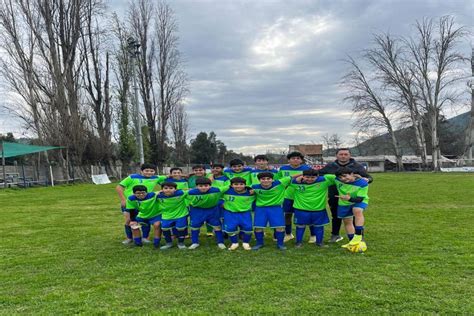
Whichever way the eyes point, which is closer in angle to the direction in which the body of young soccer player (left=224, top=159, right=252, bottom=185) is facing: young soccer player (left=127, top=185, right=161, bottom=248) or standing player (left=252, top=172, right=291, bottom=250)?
the standing player

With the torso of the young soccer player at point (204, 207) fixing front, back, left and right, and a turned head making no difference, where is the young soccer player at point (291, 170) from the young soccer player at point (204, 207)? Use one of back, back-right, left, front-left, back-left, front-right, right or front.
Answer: left

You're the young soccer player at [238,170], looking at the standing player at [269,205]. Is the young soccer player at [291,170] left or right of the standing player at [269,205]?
left

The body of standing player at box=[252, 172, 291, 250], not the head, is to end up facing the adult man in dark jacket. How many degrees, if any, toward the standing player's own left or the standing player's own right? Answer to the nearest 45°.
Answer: approximately 90° to the standing player's own left

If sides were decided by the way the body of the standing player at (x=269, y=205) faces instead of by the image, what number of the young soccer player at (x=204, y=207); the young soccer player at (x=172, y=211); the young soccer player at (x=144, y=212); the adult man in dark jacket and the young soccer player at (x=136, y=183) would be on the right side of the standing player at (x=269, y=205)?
4

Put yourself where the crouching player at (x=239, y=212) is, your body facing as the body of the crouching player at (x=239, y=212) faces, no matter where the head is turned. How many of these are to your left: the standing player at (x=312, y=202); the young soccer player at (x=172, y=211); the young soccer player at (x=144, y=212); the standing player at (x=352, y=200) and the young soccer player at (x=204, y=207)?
2
